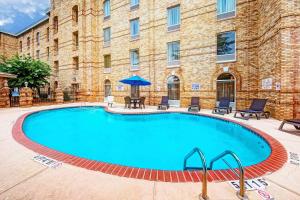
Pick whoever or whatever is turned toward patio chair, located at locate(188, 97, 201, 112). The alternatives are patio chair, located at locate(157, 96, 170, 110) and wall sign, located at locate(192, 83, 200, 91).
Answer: the wall sign

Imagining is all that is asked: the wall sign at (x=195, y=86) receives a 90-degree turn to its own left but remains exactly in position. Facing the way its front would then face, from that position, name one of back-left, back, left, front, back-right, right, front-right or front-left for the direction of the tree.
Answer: back

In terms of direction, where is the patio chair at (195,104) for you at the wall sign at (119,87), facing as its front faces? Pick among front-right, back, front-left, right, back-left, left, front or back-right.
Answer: front-left

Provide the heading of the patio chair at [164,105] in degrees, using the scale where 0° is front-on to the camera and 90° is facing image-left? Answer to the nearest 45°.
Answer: approximately 45°

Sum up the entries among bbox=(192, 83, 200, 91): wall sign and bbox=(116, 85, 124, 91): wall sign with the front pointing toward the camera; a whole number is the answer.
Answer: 2

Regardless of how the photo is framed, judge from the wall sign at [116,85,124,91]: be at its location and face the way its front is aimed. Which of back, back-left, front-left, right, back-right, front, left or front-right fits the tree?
right

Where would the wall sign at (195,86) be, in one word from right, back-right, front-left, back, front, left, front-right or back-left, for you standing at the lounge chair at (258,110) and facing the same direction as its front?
right

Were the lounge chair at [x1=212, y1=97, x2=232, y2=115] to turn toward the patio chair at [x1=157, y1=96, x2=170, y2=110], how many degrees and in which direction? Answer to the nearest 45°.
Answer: approximately 45° to its right

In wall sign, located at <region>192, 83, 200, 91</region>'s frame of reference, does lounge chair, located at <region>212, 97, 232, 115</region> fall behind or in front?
in front

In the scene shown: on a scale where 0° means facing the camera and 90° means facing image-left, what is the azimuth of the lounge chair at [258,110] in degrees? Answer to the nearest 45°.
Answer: approximately 45°

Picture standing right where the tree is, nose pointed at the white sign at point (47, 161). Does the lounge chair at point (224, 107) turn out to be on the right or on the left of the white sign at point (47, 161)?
left

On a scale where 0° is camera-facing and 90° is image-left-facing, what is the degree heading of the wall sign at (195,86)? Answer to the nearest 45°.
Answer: approximately 0°

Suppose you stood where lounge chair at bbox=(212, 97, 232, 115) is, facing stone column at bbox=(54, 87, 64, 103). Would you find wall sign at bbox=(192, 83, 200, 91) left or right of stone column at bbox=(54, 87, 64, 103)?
right
